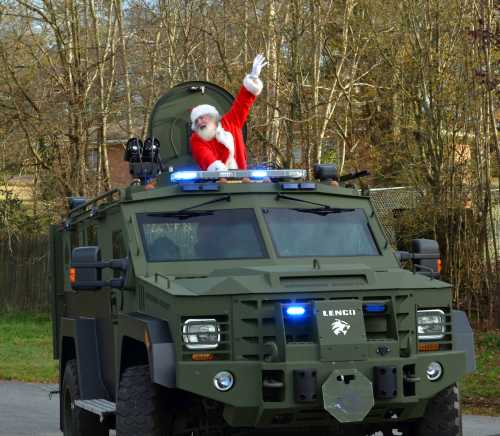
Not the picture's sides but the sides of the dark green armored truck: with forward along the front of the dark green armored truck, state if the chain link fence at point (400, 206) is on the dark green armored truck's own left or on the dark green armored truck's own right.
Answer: on the dark green armored truck's own left

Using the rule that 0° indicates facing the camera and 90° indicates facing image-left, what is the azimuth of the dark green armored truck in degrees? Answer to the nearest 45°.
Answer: approximately 315°
